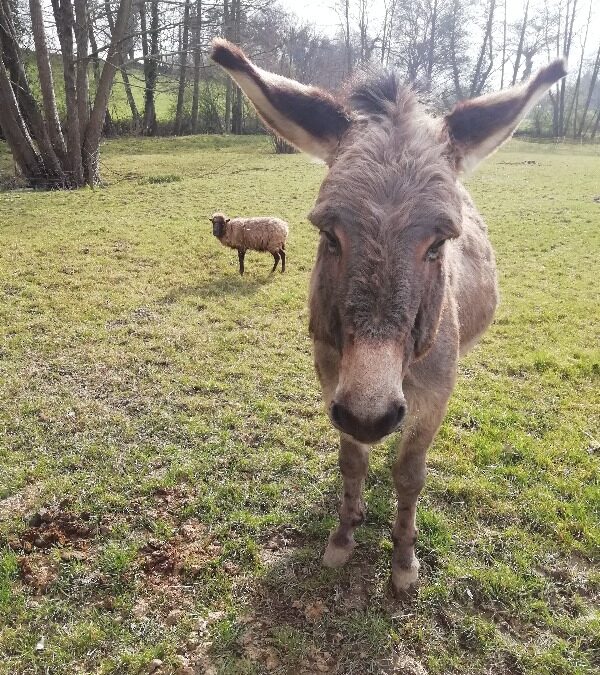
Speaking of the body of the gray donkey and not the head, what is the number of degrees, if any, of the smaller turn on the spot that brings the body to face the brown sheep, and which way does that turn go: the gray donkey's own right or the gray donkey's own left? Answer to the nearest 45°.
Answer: approximately 180°

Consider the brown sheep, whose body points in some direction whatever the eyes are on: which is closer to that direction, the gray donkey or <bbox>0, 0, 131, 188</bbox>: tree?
the tree

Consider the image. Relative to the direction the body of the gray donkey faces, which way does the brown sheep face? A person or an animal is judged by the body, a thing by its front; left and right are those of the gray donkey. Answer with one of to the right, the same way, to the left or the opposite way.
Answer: to the right

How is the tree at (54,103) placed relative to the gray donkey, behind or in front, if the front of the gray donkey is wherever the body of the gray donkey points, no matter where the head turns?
behind

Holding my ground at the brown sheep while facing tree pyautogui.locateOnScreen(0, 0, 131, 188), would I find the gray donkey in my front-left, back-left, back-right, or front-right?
back-left

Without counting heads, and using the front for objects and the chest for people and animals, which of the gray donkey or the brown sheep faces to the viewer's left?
the brown sheep

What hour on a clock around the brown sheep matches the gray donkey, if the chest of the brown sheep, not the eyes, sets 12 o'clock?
The gray donkey is roughly at 9 o'clock from the brown sheep.

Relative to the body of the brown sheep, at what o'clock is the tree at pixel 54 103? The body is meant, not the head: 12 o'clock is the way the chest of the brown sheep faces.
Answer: The tree is roughly at 2 o'clock from the brown sheep.

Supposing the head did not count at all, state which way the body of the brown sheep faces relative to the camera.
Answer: to the viewer's left

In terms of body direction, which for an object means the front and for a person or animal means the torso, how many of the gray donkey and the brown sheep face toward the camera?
1
